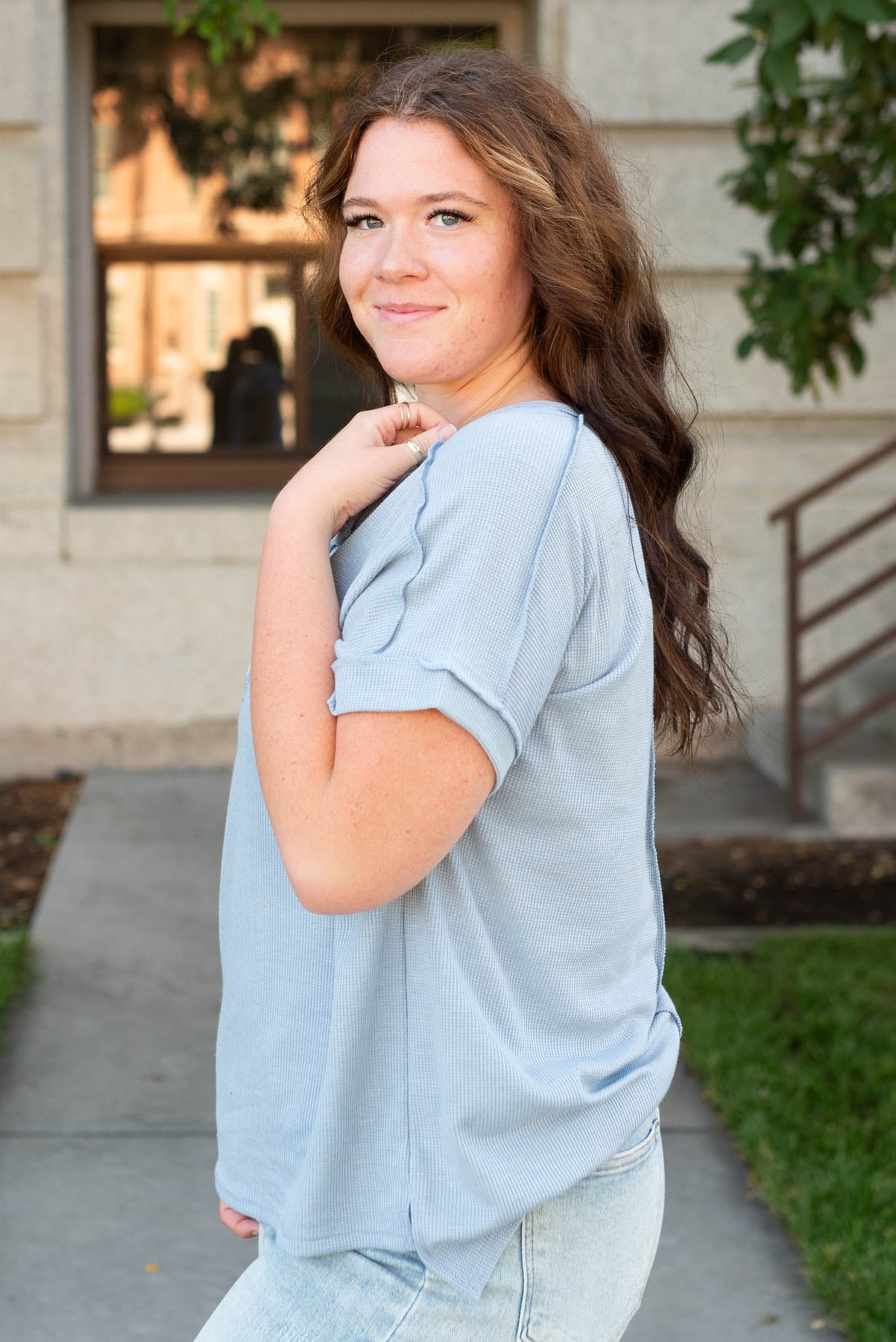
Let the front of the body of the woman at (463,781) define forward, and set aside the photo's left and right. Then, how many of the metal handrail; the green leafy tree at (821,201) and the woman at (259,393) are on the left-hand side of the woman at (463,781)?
0

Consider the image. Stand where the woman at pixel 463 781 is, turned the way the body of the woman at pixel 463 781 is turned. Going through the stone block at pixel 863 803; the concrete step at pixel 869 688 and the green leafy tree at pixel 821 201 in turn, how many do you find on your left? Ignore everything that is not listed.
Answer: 0

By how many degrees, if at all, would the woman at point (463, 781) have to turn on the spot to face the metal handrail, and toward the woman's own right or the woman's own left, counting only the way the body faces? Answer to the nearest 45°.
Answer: approximately 90° to the woman's own right

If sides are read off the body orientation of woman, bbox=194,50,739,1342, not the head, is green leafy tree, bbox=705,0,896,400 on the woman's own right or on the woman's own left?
on the woman's own right

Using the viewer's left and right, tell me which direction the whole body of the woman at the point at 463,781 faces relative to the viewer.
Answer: facing to the left of the viewer

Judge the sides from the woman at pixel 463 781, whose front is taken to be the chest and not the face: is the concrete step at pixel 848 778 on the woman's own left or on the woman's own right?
on the woman's own right

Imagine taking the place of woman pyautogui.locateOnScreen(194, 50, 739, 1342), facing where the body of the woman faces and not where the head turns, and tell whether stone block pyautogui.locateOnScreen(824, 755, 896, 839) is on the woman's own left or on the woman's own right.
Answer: on the woman's own right

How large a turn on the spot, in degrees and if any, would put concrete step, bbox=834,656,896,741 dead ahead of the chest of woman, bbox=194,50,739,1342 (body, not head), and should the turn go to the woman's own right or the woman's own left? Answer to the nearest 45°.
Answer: approximately 90° to the woman's own right

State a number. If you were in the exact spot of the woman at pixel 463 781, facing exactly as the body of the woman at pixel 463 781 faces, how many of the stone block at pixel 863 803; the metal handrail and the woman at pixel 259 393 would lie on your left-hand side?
0

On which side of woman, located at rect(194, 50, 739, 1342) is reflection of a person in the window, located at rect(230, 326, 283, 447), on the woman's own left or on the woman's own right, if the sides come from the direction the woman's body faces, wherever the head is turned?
on the woman's own right
